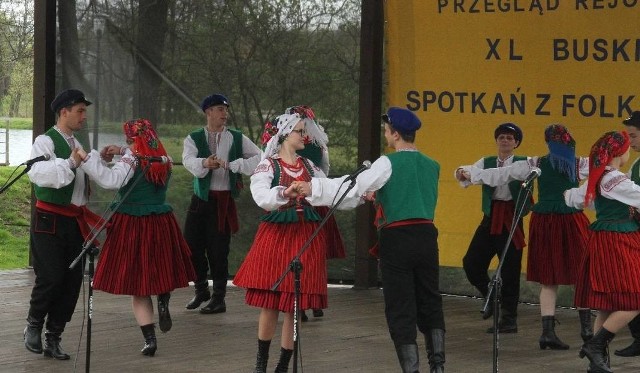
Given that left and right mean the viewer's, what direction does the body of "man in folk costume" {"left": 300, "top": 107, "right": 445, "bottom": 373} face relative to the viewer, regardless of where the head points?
facing away from the viewer and to the left of the viewer

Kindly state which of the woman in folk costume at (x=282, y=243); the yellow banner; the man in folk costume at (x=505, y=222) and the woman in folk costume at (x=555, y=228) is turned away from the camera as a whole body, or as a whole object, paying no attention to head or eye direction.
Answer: the woman in folk costume at (x=555, y=228)

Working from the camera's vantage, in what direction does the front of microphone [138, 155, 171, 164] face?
facing to the right of the viewer

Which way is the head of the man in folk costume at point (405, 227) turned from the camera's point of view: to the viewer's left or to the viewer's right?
to the viewer's left

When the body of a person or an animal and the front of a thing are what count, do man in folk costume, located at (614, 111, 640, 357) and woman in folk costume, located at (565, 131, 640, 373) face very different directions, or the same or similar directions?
very different directions

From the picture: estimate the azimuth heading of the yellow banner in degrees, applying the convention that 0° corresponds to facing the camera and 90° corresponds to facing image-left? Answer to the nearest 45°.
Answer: approximately 0°

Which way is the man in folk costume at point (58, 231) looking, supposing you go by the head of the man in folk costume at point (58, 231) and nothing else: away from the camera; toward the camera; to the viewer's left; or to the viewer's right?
to the viewer's right

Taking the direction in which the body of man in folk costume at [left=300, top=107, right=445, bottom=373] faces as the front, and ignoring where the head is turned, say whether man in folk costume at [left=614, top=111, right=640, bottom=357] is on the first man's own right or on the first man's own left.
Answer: on the first man's own right

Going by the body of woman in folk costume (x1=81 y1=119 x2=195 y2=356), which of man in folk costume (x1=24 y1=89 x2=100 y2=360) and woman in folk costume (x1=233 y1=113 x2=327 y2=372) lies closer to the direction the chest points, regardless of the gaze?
the man in folk costume
